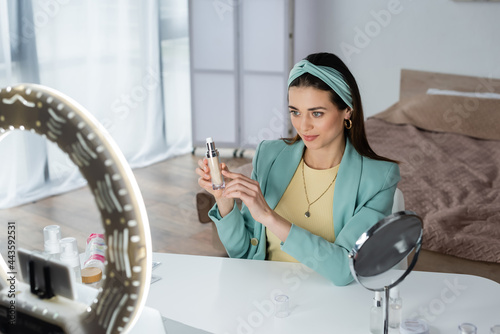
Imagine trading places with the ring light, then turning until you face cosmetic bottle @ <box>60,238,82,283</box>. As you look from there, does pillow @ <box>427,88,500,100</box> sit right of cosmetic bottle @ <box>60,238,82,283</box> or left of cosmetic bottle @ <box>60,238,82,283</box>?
right

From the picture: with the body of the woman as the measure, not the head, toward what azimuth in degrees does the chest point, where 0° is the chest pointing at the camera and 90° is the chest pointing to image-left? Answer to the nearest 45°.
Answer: approximately 45°

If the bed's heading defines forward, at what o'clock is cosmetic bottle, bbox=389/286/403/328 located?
The cosmetic bottle is roughly at 12 o'clock from the bed.

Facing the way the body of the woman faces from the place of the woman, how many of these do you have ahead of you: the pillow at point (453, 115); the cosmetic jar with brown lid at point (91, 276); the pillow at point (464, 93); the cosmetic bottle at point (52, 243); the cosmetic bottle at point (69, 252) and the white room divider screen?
3

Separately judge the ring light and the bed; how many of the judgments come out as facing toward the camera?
1

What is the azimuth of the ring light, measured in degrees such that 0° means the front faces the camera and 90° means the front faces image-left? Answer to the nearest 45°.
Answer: approximately 225°

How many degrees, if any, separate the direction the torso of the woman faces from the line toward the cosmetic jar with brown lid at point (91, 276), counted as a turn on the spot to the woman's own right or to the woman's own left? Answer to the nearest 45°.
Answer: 0° — they already face it

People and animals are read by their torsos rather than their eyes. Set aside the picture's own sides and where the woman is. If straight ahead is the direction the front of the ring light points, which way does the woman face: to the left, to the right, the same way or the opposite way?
the opposite way

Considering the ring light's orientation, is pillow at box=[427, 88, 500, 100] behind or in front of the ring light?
in front

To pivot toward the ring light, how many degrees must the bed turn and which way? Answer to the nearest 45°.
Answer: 0° — it already faces it
